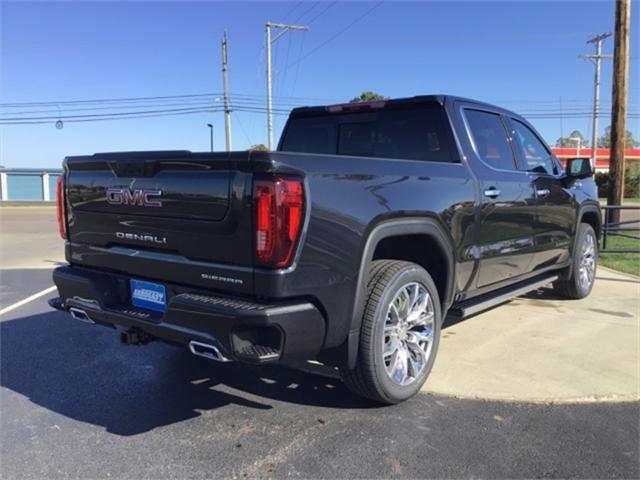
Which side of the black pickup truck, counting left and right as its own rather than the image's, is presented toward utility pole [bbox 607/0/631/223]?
front

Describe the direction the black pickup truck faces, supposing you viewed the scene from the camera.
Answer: facing away from the viewer and to the right of the viewer
